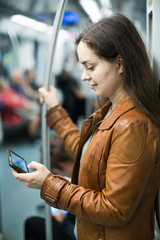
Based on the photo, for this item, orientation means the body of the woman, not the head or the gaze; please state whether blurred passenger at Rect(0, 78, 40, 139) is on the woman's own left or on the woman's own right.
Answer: on the woman's own right

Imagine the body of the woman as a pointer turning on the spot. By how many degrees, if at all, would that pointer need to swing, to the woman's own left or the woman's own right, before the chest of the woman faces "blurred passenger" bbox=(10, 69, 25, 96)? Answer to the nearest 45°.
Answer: approximately 90° to the woman's own right

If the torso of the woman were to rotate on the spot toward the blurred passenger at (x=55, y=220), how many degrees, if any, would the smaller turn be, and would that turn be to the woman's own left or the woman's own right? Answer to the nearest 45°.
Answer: approximately 45° to the woman's own right

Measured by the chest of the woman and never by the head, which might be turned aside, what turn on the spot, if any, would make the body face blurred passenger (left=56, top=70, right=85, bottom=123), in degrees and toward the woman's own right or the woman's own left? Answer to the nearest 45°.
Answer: approximately 90° to the woman's own right

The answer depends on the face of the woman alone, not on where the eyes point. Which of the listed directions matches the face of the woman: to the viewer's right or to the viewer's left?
to the viewer's left

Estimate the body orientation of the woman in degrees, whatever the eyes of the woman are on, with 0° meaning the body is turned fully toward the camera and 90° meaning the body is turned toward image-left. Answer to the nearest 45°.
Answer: approximately 90°

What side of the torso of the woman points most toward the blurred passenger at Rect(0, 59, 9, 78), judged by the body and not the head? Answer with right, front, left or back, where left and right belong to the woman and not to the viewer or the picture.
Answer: right

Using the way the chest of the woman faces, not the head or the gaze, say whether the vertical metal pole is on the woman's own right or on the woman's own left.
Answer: on the woman's own right
